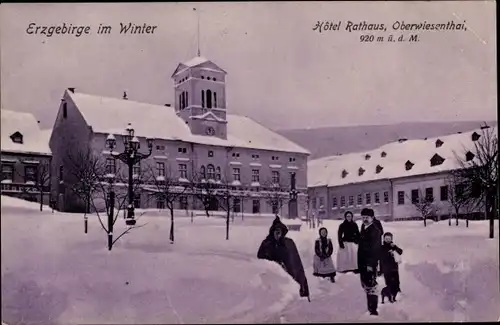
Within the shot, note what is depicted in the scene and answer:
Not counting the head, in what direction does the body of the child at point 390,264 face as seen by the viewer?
toward the camera

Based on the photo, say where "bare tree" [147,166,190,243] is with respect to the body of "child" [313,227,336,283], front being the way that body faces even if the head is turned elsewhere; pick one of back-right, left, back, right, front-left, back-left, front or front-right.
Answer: right

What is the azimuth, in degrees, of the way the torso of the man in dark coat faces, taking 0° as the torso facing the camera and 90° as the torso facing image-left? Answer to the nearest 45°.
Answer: approximately 45°

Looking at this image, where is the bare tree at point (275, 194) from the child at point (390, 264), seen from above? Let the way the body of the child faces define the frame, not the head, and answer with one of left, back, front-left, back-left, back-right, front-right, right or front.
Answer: back

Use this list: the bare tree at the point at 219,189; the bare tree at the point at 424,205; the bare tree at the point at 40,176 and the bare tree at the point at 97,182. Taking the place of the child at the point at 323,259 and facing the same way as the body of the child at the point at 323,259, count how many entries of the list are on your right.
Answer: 3

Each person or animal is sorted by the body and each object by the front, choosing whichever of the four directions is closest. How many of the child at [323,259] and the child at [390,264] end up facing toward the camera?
2

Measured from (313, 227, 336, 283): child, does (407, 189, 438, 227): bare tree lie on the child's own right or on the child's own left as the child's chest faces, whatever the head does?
on the child's own left

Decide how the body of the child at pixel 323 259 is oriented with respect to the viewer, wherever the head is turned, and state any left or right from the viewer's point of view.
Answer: facing the viewer
